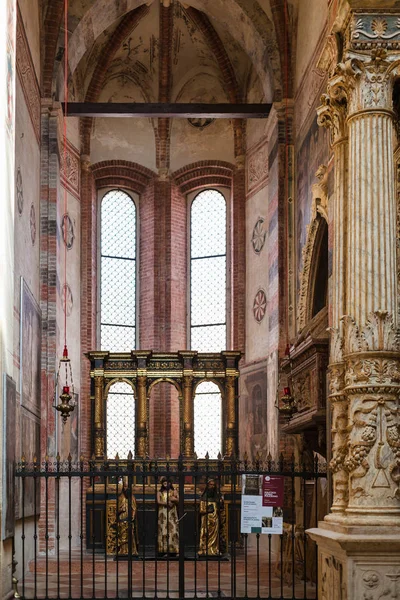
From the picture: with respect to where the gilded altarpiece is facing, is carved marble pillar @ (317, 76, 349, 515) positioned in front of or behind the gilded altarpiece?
in front

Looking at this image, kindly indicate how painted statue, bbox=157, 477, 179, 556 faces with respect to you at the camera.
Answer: facing the viewer

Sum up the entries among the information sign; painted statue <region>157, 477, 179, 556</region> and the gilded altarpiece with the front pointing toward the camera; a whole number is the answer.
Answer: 3

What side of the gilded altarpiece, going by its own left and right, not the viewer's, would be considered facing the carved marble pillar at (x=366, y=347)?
front

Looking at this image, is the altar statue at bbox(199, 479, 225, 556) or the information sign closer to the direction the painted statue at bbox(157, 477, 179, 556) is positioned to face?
the information sign

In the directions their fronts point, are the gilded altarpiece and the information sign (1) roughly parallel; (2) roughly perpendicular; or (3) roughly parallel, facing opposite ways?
roughly parallel

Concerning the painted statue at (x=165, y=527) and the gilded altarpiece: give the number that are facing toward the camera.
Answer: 2

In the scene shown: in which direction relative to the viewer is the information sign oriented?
toward the camera

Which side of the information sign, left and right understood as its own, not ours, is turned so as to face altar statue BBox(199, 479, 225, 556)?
back

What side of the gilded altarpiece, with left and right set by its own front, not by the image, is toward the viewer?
front

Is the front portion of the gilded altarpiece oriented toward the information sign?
yes

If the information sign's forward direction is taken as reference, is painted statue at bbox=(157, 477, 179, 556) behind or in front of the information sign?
behind

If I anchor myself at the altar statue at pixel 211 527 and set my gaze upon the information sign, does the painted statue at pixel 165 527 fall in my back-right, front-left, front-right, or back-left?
back-right
